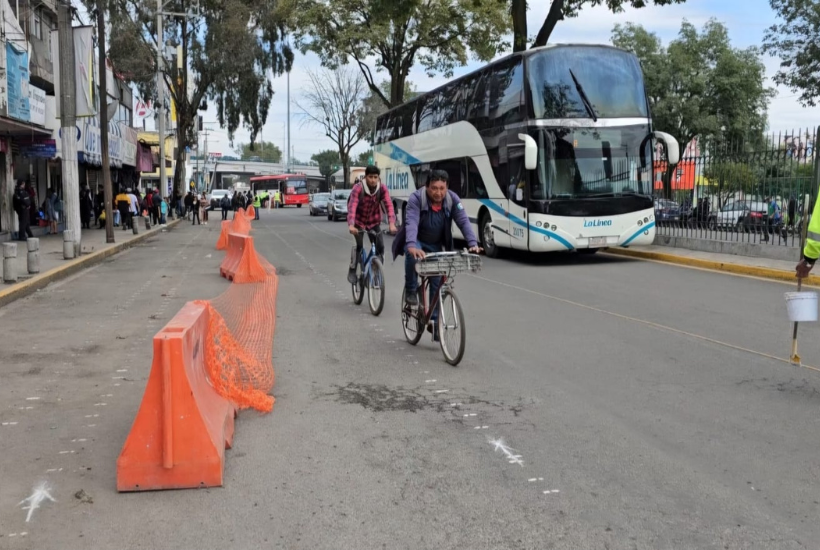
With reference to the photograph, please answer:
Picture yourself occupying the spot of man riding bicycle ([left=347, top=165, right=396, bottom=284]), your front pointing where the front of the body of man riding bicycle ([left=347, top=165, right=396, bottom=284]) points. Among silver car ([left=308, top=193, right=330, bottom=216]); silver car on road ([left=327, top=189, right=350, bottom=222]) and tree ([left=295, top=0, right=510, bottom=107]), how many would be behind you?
3

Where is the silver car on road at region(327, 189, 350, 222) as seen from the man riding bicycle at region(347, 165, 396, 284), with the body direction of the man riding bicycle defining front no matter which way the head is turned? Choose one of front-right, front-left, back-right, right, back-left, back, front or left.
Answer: back

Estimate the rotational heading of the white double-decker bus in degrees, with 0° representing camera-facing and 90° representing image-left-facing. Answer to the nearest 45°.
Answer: approximately 315°

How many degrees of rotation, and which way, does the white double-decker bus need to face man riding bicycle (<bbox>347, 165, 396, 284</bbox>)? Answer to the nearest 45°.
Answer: approximately 90° to its right

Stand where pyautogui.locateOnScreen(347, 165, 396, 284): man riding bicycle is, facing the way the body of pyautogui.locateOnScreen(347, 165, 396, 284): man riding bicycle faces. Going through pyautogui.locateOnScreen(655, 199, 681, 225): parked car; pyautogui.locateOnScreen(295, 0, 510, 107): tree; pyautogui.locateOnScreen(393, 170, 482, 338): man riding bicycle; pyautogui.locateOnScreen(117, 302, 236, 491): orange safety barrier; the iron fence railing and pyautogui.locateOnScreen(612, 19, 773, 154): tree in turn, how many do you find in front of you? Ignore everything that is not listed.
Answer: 2

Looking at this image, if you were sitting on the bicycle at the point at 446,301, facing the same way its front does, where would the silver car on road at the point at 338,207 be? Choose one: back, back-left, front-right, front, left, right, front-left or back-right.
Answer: back-left

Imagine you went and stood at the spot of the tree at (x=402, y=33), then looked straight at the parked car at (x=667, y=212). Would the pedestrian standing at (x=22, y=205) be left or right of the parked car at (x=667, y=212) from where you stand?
right

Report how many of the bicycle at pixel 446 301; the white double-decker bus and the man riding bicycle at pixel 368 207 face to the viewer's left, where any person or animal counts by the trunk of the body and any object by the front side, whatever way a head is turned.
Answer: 0

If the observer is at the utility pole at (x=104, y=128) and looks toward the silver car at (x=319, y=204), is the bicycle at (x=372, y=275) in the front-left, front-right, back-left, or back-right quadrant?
back-right

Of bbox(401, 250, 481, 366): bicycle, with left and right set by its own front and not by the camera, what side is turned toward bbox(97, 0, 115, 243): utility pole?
back

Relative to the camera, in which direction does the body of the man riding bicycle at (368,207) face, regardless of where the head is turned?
toward the camera

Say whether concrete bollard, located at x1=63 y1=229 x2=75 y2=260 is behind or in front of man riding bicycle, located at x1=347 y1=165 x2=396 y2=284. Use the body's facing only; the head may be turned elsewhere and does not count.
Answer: behind

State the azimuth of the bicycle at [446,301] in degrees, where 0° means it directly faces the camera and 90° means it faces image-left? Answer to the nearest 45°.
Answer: approximately 315°

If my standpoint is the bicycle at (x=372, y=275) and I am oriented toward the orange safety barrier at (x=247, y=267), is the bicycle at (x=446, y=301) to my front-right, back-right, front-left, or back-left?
back-left
